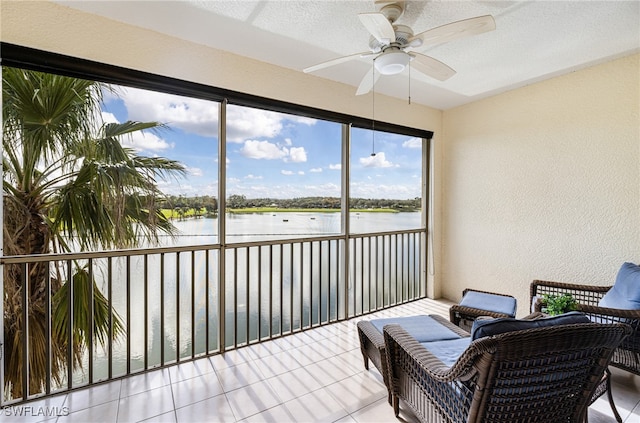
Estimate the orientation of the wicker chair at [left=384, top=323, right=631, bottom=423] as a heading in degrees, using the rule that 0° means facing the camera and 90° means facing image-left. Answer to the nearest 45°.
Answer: approximately 135°

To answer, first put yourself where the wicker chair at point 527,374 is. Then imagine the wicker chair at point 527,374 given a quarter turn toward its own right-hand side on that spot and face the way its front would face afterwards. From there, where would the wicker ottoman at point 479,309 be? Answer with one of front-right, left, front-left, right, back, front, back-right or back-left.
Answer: front-left

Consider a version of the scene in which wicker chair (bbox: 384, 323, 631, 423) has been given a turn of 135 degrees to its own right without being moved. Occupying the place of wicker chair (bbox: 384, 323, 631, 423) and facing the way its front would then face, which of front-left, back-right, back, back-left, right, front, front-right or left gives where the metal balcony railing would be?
back

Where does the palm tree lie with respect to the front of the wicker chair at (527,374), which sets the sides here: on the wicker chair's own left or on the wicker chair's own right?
on the wicker chair's own left

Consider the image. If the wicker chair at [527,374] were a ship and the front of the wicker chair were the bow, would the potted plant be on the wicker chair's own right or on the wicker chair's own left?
on the wicker chair's own right

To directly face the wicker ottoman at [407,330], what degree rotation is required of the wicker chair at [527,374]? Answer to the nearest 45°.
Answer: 0° — it already faces it
